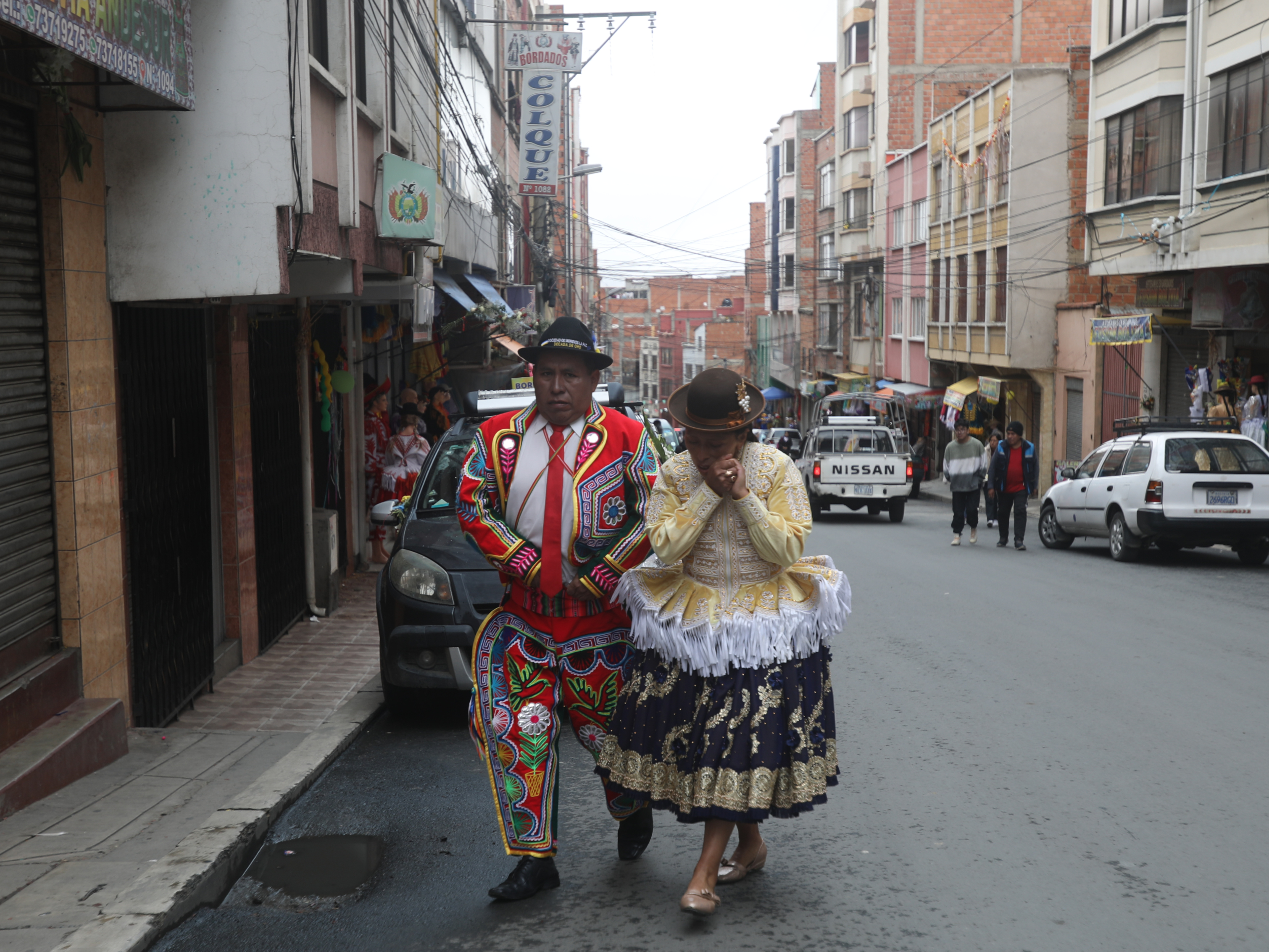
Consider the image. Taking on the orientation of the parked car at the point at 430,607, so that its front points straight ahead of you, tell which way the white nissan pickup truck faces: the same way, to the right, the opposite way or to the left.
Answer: the opposite way

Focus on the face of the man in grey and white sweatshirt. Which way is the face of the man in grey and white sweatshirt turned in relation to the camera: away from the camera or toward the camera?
toward the camera

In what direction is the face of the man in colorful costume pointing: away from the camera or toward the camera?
toward the camera

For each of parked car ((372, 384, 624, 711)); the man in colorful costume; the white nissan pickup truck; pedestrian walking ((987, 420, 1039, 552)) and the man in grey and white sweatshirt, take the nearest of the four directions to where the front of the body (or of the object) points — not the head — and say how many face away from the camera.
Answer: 1

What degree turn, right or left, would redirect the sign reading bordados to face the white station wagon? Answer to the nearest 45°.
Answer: approximately 45° to its left

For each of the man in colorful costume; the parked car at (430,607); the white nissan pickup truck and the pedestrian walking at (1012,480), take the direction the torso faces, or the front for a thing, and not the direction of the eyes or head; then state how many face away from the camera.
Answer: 1

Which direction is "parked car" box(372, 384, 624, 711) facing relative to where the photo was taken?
toward the camera

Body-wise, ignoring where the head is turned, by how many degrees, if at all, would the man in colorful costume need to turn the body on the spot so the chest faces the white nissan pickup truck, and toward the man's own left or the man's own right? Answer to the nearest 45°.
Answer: approximately 180°

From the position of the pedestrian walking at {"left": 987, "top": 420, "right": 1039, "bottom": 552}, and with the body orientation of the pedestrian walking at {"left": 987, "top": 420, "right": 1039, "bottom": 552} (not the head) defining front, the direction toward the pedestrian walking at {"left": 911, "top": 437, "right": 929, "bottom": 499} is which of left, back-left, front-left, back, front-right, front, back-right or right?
back

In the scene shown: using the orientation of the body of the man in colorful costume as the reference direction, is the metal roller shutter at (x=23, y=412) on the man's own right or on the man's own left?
on the man's own right

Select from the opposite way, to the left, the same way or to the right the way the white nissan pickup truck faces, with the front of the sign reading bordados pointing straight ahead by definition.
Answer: the opposite way

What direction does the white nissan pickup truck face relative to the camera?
away from the camera

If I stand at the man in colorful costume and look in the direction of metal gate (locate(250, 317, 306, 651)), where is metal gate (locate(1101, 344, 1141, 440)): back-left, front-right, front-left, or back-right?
front-right

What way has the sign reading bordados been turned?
toward the camera

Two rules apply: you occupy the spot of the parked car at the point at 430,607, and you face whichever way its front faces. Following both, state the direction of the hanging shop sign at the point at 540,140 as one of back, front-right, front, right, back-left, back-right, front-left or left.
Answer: back

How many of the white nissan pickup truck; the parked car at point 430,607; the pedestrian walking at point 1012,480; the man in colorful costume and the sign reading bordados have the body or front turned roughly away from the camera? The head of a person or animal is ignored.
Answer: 1

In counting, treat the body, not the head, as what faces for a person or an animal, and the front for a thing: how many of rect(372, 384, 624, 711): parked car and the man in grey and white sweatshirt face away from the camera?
0
